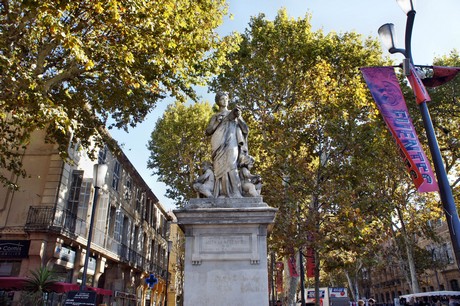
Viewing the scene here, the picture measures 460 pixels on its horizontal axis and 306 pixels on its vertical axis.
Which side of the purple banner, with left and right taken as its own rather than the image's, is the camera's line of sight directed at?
front

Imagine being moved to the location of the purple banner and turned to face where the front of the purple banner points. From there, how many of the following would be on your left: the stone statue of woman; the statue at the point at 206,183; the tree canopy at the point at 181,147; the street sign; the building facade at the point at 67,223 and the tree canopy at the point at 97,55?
0

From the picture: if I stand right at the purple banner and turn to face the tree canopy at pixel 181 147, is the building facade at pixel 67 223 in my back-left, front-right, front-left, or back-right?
front-left

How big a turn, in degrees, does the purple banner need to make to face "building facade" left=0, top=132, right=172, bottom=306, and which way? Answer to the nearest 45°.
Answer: approximately 90° to its right

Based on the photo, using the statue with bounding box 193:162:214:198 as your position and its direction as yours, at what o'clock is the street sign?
The street sign is roughly at 1 o'clock from the statue.

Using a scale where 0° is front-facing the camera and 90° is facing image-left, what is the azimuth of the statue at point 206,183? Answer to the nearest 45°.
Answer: approximately 45°

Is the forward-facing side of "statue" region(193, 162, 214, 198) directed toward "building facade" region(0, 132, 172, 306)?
no

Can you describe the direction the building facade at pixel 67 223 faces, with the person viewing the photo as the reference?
facing the viewer and to the right of the viewer

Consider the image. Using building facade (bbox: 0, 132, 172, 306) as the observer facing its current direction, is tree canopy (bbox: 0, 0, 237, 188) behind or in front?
in front

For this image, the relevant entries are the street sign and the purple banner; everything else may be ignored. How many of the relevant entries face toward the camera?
2

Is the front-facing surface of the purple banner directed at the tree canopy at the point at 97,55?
no

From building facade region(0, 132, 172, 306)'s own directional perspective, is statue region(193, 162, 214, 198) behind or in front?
in front

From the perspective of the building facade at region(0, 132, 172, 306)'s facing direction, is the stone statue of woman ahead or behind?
ahead

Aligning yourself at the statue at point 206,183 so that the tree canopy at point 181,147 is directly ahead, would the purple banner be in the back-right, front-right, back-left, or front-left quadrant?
back-right

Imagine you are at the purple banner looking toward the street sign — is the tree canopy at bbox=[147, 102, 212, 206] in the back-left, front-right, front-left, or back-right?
front-right
